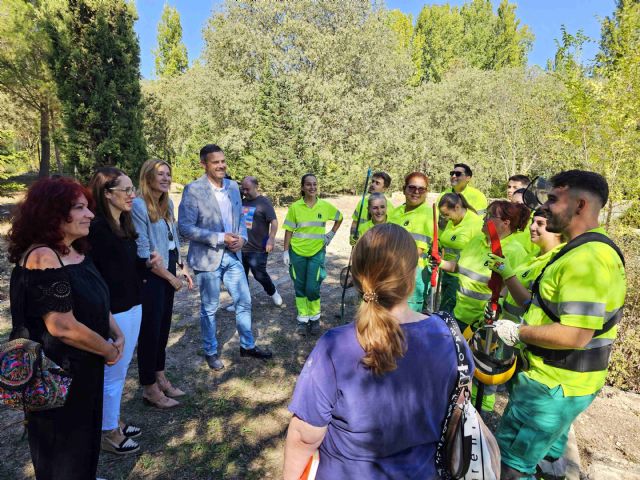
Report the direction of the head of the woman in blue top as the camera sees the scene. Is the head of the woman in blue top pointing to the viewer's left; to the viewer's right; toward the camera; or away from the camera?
away from the camera

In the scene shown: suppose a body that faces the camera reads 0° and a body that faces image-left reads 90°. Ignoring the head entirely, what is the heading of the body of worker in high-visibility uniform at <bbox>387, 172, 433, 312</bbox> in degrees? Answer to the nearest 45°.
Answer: approximately 45°

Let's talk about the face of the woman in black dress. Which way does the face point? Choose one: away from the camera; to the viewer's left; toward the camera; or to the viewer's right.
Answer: to the viewer's right

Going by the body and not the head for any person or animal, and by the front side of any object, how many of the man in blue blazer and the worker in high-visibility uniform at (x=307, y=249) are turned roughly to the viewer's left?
0

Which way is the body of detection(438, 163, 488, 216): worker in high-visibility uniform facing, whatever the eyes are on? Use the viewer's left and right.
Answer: facing the viewer and to the left of the viewer

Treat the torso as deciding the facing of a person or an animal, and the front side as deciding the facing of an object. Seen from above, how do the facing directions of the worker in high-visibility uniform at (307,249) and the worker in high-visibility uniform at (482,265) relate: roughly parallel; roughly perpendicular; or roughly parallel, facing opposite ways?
roughly perpendicular

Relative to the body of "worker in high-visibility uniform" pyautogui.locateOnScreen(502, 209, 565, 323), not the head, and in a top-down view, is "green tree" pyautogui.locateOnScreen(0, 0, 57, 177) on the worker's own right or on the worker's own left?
on the worker's own right

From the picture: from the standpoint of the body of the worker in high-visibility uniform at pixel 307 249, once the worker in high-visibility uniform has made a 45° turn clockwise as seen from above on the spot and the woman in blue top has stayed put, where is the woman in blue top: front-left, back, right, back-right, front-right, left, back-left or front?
front-left

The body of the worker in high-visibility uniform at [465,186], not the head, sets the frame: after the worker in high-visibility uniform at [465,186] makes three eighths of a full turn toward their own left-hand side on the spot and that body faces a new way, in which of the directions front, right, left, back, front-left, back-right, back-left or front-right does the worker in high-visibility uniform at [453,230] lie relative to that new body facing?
right

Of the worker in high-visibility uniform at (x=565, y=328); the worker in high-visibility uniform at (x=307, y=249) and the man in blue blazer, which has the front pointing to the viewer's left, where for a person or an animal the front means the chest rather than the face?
the worker in high-visibility uniform at (x=565, y=328)

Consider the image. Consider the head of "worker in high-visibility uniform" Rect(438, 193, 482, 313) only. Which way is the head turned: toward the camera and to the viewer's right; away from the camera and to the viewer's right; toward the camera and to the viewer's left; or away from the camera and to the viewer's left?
toward the camera and to the viewer's left

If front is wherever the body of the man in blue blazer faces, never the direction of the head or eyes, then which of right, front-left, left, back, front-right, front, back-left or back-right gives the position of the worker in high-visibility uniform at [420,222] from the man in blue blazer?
front-left

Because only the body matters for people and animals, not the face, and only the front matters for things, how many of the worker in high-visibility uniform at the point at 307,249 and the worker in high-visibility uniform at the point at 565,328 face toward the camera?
1

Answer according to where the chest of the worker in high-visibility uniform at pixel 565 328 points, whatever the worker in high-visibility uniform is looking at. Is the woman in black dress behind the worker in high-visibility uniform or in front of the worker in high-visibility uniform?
in front

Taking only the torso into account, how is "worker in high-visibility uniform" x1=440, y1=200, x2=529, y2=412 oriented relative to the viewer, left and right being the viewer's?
facing to the left of the viewer

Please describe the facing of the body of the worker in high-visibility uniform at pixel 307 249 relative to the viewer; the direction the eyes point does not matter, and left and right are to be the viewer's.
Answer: facing the viewer

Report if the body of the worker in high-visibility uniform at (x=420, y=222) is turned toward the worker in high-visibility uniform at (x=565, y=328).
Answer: no

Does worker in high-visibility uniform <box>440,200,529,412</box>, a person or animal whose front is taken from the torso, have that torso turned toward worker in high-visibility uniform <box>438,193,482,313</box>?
no

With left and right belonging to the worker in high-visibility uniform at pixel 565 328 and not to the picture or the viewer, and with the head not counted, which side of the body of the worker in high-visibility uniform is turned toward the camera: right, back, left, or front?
left

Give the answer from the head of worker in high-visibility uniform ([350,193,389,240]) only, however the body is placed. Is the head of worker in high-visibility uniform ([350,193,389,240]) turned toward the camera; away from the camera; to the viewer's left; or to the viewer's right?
toward the camera

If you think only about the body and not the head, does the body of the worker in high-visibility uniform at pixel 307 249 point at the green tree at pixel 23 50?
no

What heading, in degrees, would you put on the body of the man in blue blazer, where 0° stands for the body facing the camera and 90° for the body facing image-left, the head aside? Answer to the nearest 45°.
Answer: approximately 315°
